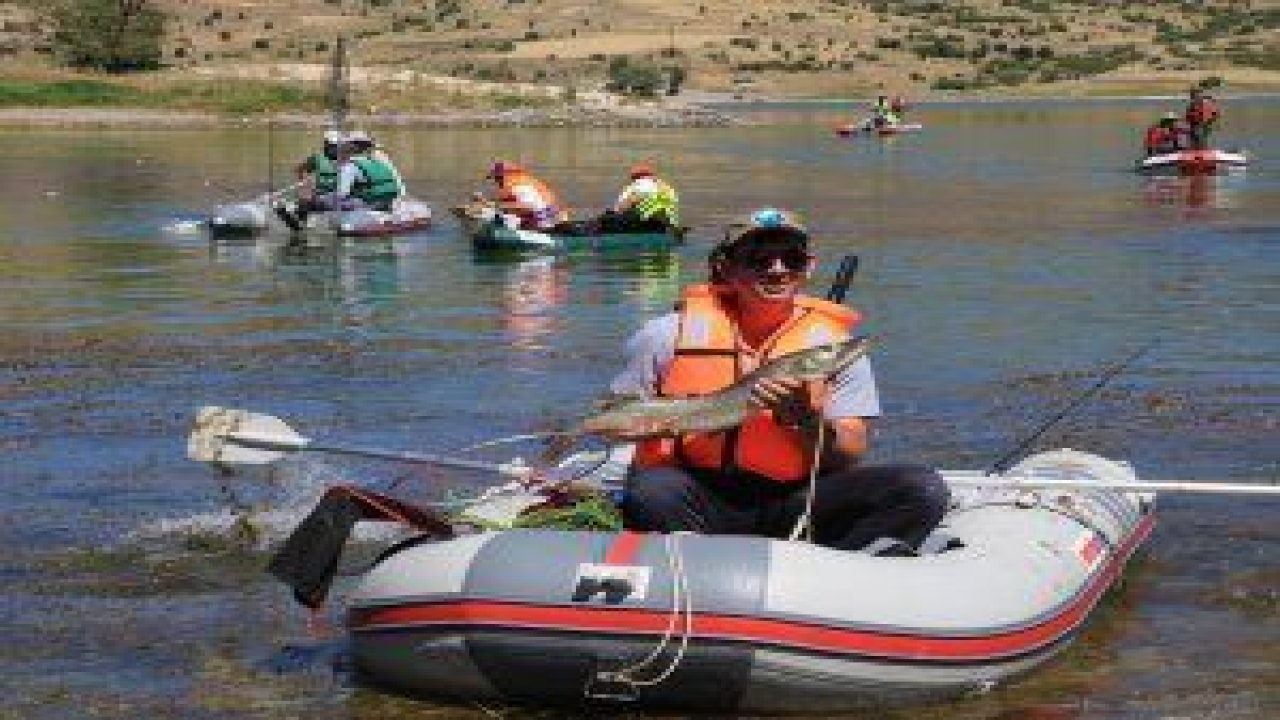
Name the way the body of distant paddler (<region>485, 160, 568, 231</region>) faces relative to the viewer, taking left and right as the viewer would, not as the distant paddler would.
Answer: facing to the left of the viewer

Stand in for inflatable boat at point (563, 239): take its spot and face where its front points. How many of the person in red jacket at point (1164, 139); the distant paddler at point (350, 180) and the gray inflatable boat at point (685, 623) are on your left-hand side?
1

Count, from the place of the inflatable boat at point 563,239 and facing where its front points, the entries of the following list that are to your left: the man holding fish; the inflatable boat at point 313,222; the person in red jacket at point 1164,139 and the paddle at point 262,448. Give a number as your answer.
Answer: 2

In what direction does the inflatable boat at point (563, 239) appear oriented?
to the viewer's left

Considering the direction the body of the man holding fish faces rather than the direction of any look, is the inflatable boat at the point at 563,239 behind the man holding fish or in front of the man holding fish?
behind

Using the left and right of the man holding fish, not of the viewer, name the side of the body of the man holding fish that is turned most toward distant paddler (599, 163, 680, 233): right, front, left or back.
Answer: back

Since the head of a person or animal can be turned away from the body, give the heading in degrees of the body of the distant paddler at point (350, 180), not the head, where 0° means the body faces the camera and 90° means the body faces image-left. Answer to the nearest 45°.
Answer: approximately 90°

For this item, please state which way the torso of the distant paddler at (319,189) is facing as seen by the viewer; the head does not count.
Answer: to the viewer's left

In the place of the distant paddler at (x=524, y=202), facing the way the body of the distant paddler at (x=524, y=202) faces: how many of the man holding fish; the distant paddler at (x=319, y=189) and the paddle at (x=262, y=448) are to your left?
2

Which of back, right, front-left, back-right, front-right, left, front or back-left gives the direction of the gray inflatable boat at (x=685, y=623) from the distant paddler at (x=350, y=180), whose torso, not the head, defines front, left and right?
left
